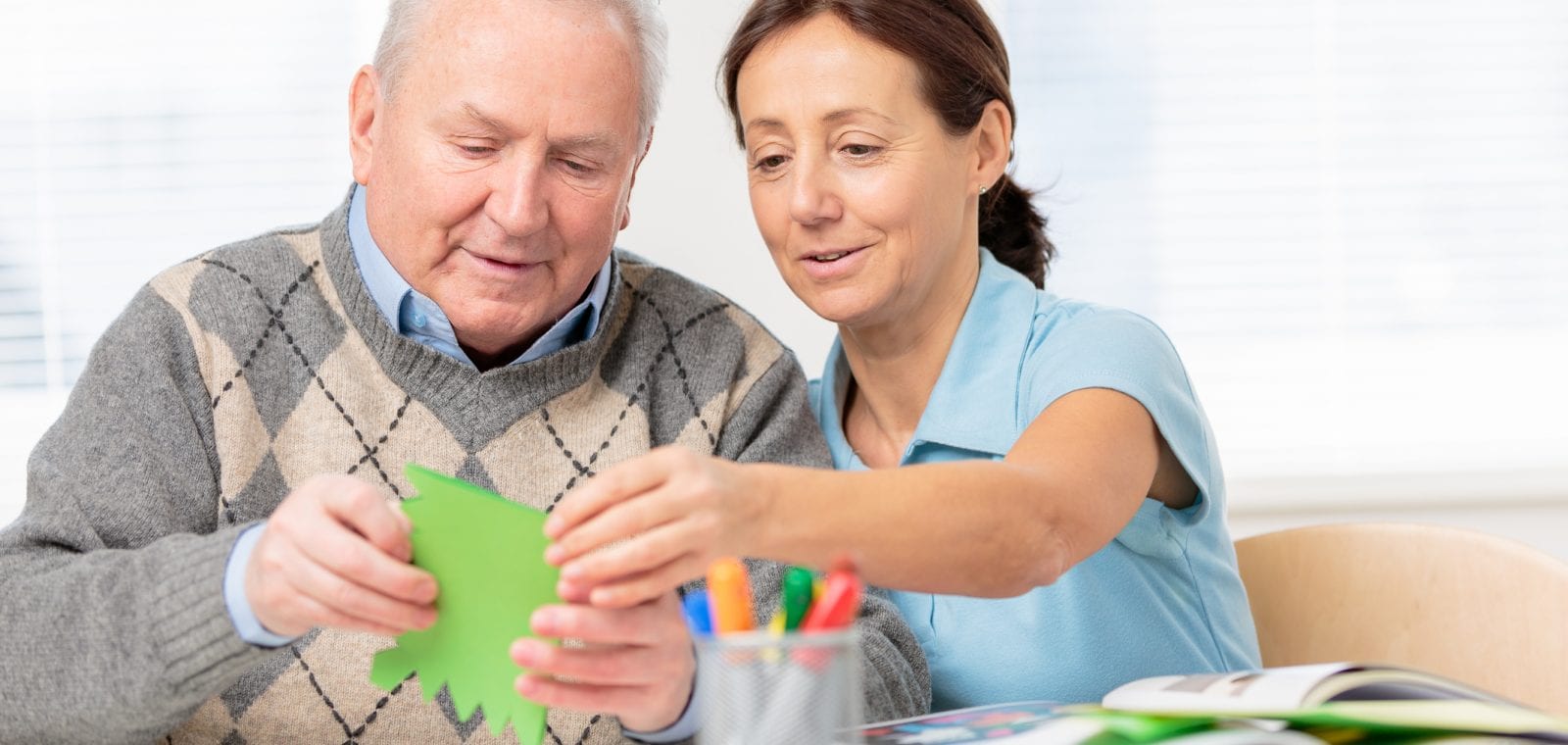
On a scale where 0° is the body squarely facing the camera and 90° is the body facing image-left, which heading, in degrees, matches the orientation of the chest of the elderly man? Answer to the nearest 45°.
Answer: approximately 0°

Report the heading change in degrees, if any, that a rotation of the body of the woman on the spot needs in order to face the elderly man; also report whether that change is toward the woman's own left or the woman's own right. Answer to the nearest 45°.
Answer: approximately 45° to the woman's own right

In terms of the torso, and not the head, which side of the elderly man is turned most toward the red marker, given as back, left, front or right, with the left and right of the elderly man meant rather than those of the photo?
front

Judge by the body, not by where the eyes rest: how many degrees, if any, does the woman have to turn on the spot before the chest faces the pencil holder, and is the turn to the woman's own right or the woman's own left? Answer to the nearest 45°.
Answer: approximately 45° to the woman's own left

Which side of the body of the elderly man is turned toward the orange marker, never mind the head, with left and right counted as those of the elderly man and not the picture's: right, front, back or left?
front

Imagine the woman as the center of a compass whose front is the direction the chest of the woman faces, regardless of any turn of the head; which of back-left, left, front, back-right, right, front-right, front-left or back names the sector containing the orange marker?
front-left

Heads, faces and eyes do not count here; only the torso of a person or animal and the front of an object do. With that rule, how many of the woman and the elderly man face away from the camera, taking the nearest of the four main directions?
0

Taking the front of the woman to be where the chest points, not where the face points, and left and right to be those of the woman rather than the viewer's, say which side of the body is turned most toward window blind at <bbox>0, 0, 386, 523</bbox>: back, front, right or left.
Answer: right

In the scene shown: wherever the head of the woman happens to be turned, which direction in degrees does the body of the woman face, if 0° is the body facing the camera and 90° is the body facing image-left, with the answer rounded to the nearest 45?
approximately 45°

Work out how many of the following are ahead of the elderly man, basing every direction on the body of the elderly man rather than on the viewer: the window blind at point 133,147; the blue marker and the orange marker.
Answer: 2

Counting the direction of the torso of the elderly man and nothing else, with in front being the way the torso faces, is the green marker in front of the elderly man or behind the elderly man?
in front

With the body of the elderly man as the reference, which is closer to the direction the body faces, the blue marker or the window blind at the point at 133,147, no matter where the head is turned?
the blue marker

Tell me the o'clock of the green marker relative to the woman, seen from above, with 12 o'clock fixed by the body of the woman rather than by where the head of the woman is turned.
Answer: The green marker is roughly at 11 o'clock from the woman.

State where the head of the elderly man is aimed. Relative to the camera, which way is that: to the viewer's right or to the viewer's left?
to the viewer's right

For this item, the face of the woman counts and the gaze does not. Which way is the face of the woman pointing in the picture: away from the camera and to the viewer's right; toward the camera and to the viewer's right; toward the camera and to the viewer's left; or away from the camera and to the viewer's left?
toward the camera and to the viewer's left

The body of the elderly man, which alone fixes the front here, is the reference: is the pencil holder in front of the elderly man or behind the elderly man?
in front

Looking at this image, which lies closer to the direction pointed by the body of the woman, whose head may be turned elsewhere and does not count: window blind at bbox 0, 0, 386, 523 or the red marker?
the red marker
